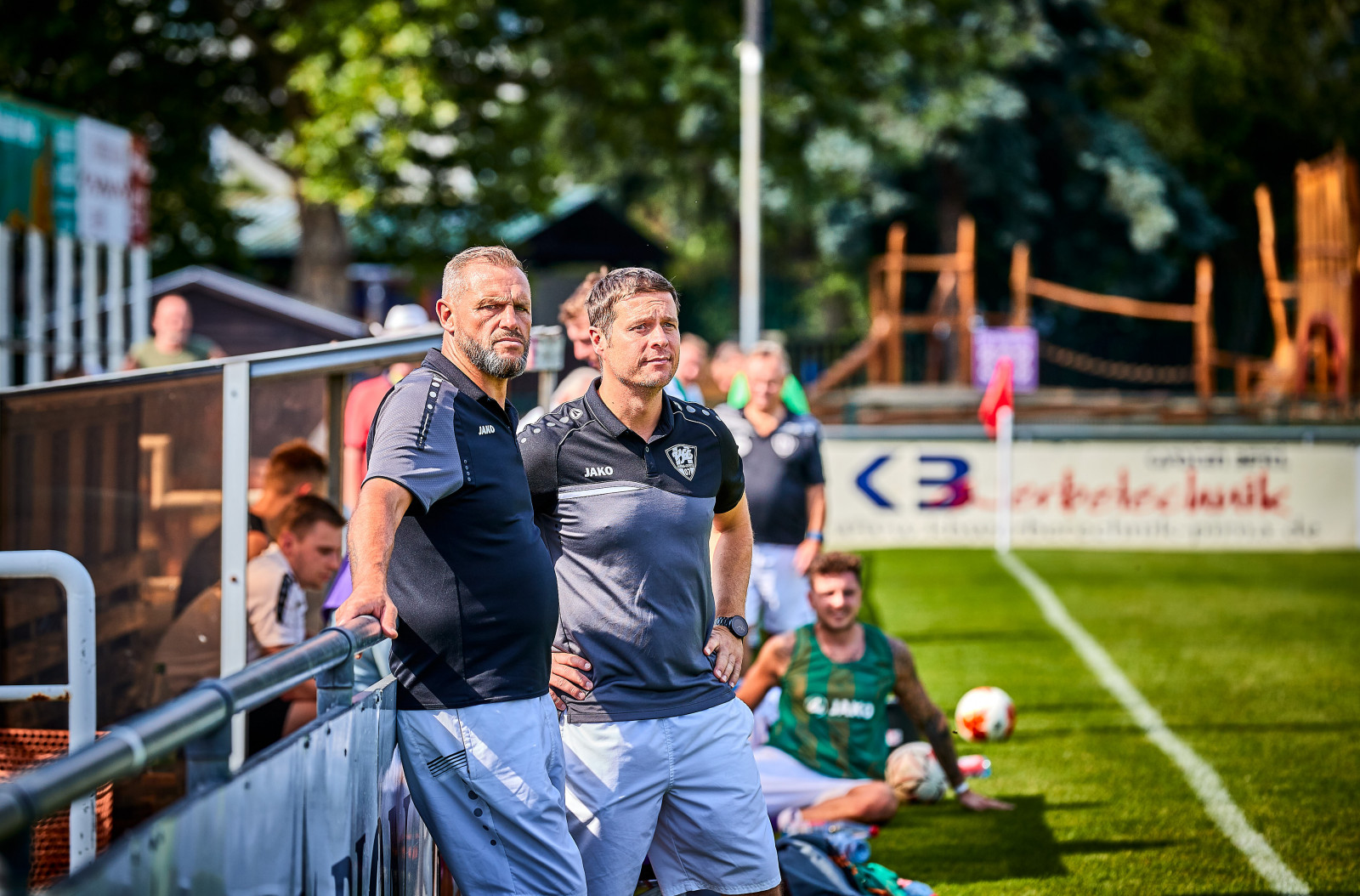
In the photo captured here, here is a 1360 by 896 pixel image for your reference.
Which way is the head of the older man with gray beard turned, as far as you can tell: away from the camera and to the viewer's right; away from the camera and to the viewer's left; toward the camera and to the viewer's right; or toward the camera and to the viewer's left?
toward the camera and to the viewer's right

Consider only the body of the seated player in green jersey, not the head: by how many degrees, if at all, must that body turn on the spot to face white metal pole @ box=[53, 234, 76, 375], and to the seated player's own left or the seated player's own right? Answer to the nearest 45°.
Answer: approximately 135° to the seated player's own right

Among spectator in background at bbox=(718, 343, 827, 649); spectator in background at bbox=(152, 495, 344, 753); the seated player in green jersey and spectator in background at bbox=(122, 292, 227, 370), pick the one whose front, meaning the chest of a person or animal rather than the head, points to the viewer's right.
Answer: spectator in background at bbox=(152, 495, 344, 753)

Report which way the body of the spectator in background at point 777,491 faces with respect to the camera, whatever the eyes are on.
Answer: toward the camera

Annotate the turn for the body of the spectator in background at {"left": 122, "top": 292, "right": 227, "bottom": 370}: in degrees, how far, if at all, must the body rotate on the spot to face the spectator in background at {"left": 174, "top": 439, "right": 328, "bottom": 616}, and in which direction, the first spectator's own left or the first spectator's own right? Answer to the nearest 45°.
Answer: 0° — they already face them

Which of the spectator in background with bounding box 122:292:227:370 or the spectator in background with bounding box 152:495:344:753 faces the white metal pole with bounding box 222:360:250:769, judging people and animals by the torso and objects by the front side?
the spectator in background with bounding box 122:292:227:370

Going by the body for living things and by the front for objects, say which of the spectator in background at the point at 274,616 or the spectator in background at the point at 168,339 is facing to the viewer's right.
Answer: the spectator in background at the point at 274,616

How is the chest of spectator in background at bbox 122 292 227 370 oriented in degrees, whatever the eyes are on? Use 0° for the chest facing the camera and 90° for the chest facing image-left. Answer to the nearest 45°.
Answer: approximately 0°

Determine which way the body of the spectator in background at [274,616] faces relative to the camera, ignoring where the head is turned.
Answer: to the viewer's right

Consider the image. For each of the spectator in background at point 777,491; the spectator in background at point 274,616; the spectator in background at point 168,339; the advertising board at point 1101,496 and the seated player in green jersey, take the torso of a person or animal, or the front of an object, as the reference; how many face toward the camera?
4

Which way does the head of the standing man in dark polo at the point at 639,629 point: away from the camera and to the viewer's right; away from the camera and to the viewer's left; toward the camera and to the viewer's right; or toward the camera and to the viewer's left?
toward the camera and to the viewer's right

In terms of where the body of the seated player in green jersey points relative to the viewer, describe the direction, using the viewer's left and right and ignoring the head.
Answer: facing the viewer

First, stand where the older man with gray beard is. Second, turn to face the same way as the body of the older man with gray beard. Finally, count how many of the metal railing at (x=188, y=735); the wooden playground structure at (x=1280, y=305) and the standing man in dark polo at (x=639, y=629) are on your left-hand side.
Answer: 2

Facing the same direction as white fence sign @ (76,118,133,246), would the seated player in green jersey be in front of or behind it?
in front

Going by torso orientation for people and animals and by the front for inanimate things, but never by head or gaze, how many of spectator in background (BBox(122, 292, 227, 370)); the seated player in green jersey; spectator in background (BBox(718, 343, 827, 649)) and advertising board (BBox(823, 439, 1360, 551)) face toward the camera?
4
